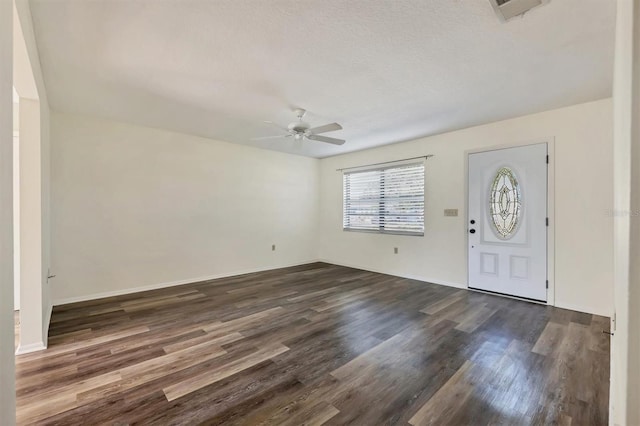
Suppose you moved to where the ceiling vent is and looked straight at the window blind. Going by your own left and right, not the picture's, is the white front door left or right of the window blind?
right

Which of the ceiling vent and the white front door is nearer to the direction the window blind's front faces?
the ceiling vent

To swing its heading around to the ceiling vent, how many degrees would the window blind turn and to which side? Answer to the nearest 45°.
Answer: approximately 45° to its left

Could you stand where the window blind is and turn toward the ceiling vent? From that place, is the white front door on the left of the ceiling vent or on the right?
left

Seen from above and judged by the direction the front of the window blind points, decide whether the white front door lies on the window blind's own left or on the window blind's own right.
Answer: on the window blind's own left

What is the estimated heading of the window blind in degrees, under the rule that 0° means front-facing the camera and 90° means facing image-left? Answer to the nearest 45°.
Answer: approximately 45°
